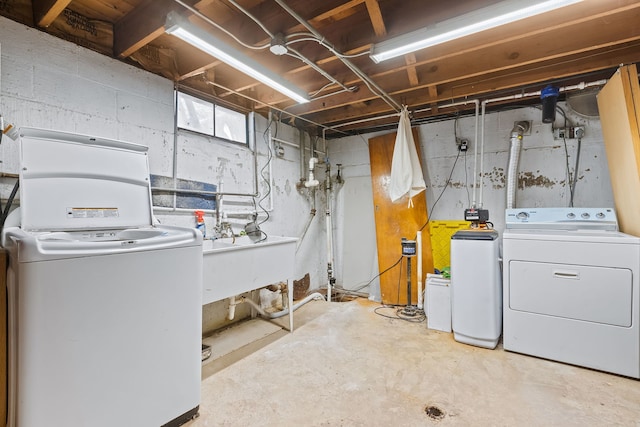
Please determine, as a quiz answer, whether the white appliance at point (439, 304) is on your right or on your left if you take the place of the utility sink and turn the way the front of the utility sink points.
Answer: on your left

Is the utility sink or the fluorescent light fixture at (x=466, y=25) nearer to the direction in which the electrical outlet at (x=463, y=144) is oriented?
the fluorescent light fixture

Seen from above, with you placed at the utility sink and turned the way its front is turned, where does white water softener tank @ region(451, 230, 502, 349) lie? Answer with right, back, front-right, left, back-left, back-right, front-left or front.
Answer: front-left

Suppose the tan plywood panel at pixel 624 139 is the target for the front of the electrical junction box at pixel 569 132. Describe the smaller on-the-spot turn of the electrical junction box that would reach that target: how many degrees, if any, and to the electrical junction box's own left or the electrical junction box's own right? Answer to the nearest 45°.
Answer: approximately 45° to the electrical junction box's own left

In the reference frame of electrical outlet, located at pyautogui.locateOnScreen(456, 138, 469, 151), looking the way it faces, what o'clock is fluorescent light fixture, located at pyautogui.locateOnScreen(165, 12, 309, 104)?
The fluorescent light fixture is roughly at 1 o'clock from the electrical outlet.

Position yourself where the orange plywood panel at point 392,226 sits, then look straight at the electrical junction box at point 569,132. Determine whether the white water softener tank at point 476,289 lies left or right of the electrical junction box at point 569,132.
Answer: right

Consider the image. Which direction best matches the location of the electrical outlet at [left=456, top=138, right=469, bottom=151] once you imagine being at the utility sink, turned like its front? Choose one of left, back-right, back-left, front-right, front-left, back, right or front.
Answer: front-left

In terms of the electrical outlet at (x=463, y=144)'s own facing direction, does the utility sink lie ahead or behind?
ahead

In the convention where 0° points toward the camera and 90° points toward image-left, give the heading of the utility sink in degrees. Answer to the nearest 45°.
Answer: approximately 315°

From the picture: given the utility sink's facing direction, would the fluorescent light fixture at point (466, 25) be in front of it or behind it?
in front
